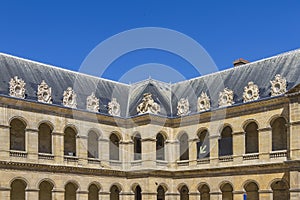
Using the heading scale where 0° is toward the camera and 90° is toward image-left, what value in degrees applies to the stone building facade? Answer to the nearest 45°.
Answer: approximately 0°
